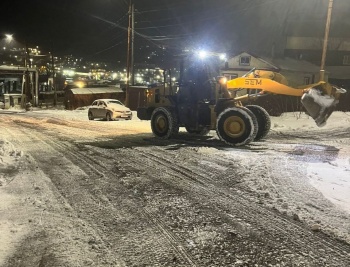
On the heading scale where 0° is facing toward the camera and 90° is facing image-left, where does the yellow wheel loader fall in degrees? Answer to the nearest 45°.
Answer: approximately 315°

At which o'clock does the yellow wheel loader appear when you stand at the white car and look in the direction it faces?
The yellow wheel loader is roughly at 1 o'clock from the white car.

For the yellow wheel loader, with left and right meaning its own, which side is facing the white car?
back

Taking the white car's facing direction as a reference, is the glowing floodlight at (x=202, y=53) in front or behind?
in front

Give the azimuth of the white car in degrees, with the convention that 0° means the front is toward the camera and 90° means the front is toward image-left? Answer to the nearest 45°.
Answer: approximately 315°
